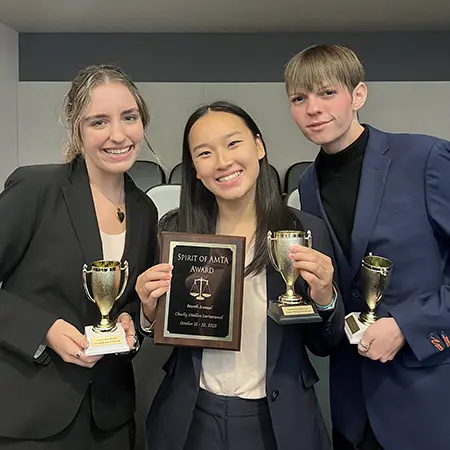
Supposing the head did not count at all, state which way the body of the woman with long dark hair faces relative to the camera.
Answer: toward the camera

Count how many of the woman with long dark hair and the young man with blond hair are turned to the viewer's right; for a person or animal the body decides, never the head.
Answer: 0

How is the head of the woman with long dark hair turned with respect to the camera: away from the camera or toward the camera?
toward the camera

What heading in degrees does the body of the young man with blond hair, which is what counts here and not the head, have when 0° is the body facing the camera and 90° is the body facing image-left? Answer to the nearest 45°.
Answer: approximately 45°
